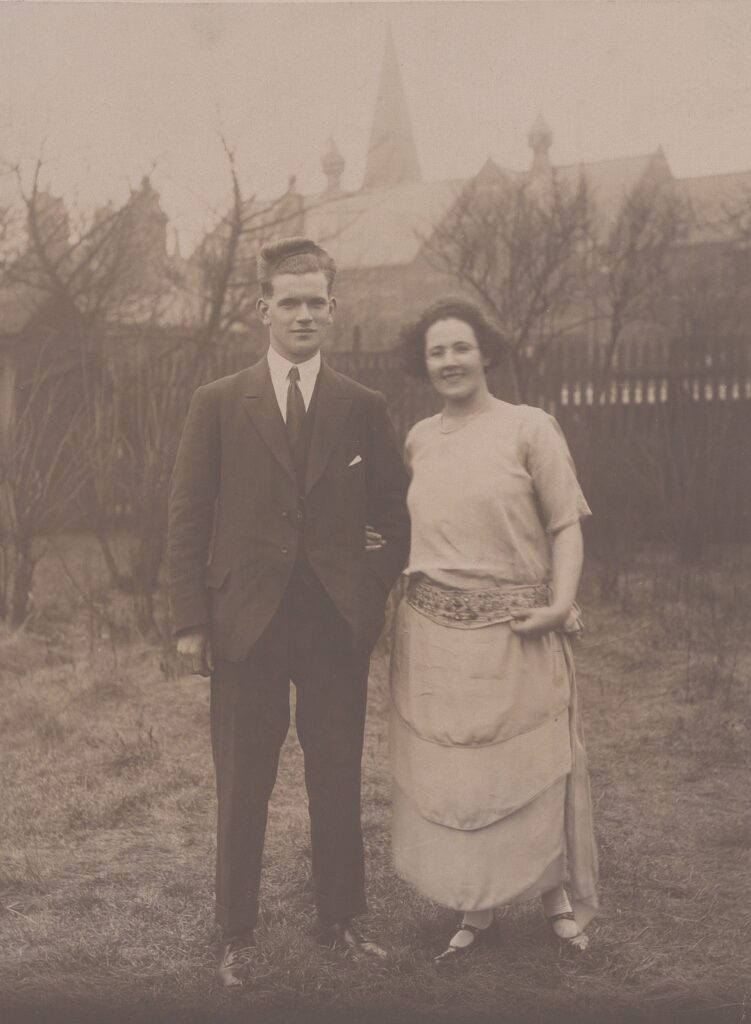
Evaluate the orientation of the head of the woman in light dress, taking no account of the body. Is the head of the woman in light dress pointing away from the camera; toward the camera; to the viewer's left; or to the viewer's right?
toward the camera

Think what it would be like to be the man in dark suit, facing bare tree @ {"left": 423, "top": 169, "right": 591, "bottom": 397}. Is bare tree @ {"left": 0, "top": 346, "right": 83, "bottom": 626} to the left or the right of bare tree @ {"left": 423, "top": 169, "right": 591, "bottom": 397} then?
left

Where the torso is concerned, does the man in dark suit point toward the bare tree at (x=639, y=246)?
no

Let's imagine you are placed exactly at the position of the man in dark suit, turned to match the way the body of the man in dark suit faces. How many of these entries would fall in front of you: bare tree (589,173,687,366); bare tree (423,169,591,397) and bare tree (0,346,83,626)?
0

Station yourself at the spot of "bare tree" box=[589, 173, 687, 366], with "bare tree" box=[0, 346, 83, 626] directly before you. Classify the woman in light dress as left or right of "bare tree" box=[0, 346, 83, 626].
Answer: left

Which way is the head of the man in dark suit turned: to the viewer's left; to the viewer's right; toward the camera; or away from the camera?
toward the camera

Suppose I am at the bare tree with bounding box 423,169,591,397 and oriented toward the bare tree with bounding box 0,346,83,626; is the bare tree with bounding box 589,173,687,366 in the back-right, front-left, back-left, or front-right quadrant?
back-left

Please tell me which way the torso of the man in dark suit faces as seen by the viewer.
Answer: toward the camera

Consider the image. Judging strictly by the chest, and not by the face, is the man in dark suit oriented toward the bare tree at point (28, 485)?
no

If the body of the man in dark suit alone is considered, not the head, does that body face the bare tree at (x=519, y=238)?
no
